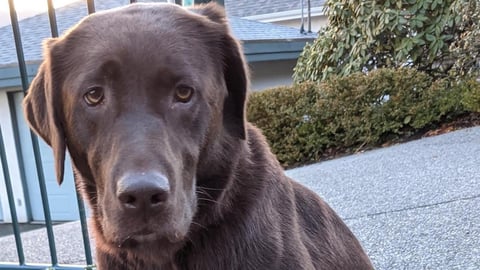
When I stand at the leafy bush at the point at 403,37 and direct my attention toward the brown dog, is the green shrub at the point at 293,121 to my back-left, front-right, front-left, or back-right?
front-right

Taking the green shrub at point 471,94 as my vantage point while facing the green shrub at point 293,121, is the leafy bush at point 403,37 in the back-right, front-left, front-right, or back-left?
front-right

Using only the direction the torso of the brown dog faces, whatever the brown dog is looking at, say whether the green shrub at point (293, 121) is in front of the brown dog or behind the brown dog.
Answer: behind

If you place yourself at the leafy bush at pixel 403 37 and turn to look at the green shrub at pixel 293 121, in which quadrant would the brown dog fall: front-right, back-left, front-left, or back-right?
front-left

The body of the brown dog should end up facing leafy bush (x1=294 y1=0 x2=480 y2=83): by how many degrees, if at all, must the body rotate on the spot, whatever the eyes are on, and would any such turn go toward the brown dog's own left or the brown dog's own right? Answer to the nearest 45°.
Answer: approximately 180°

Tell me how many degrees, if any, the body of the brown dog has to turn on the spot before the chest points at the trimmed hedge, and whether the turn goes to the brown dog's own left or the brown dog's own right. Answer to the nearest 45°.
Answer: approximately 135° to the brown dog's own right

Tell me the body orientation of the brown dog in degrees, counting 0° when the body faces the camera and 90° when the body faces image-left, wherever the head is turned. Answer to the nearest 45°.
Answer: approximately 45°
